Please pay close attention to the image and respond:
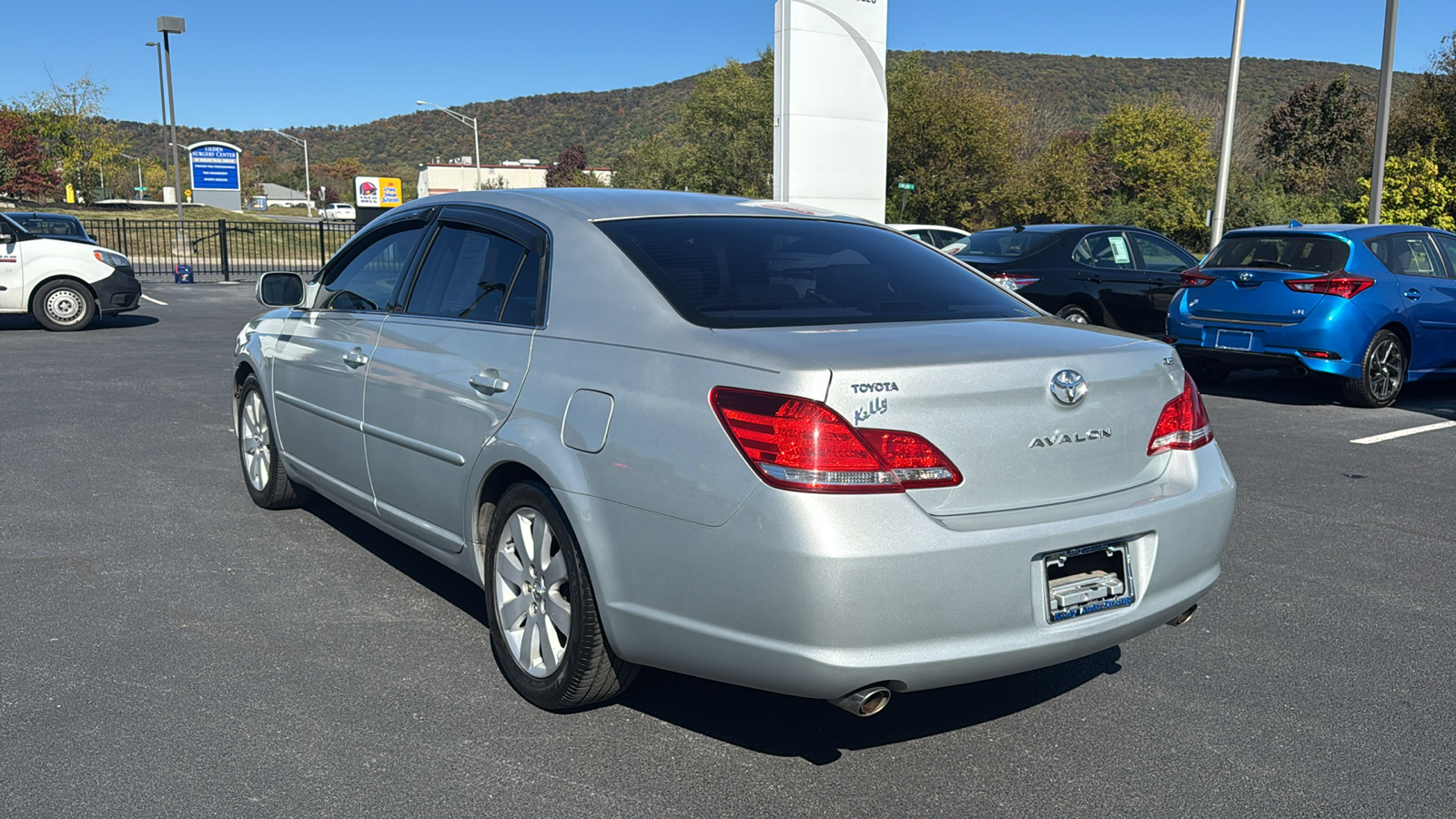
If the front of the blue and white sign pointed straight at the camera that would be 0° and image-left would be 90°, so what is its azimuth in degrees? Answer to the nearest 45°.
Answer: approximately 0°

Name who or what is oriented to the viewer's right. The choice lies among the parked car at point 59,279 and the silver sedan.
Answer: the parked car

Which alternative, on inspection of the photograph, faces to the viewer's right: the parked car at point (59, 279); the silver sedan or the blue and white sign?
the parked car

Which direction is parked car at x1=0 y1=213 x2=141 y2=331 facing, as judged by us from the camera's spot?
facing to the right of the viewer

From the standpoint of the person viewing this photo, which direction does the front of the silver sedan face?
facing away from the viewer and to the left of the viewer

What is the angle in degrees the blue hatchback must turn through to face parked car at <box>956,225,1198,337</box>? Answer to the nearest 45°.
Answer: approximately 90° to its left

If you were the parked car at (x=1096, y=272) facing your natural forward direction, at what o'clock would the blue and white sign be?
The blue and white sign is roughly at 9 o'clock from the parked car.
